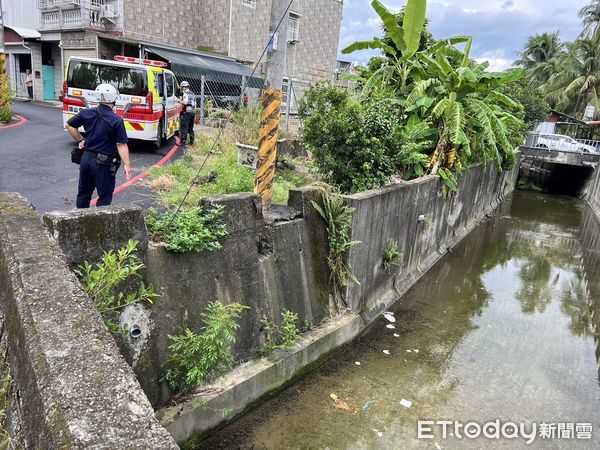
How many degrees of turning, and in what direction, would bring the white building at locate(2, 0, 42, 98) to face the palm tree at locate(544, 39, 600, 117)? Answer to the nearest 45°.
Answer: approximately 45° to its left

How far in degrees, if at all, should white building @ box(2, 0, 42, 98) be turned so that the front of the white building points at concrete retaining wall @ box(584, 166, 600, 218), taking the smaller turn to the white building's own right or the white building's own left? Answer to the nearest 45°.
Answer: approximately 90° to the white building's own left

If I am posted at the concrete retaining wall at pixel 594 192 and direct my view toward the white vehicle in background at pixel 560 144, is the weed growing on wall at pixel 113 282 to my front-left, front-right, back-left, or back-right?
back-left

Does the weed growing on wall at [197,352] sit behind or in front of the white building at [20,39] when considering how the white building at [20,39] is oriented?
in front

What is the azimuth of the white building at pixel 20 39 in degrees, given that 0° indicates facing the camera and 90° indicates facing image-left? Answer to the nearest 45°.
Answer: approximately 315°

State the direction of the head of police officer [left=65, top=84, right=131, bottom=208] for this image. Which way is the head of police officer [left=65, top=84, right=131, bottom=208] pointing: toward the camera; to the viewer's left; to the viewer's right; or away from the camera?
away from the camera

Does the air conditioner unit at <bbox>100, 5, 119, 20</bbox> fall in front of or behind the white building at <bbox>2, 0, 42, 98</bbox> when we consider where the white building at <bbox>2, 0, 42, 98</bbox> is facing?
in front

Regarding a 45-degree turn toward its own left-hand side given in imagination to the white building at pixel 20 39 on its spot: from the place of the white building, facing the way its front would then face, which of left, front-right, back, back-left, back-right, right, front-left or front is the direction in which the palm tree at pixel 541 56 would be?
front
